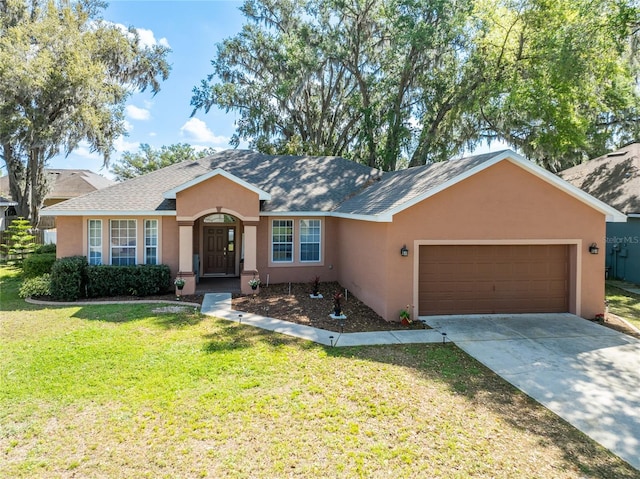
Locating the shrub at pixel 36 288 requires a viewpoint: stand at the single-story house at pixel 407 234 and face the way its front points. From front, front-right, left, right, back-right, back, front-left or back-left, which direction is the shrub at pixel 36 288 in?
right

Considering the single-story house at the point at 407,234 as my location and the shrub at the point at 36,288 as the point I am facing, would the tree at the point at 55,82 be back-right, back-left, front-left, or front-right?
front-right

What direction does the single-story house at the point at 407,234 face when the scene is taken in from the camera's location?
facing the viewer

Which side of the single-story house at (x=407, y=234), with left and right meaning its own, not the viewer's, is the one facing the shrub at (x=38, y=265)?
right

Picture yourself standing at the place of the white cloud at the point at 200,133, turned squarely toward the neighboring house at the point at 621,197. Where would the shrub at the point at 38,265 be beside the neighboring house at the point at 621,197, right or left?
right

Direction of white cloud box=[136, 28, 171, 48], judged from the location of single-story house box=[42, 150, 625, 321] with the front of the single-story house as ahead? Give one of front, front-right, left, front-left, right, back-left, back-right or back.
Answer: back-right

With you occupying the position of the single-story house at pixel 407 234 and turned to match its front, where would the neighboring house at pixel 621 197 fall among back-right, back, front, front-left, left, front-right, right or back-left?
back-left

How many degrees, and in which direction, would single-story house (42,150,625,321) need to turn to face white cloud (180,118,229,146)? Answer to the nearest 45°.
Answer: approximately 135° to its right

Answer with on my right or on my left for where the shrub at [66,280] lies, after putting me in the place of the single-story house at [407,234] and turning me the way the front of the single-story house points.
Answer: on my right

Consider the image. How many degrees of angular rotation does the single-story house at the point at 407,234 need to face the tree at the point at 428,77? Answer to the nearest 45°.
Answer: approximately 180°

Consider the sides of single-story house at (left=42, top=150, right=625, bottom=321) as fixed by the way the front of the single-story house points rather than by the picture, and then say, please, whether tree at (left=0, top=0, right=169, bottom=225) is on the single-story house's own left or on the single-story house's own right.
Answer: on the single-story house's own right
